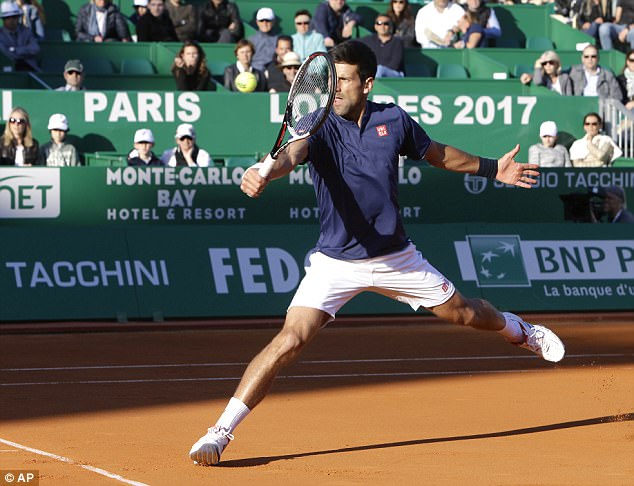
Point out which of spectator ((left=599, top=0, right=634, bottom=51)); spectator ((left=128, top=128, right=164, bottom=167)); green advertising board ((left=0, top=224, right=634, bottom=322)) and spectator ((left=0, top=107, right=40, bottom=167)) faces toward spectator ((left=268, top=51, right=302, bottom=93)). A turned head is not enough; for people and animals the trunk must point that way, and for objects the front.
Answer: spectator ((left=599, top=0, right=634, bottom=51))

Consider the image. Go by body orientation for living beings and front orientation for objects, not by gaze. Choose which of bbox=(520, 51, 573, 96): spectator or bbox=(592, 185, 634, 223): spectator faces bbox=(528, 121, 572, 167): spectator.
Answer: bbox=(520, 51, 573, 96): spectator

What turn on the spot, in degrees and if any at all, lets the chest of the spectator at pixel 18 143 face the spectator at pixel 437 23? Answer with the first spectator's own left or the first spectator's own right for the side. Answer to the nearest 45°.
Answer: approximately 135° to the first spectator's own left

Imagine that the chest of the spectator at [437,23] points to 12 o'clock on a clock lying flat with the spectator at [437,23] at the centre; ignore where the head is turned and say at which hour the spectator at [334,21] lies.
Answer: the spectator at [334,21] is roughly at 2 o'clock from the spectator at [437,23].
